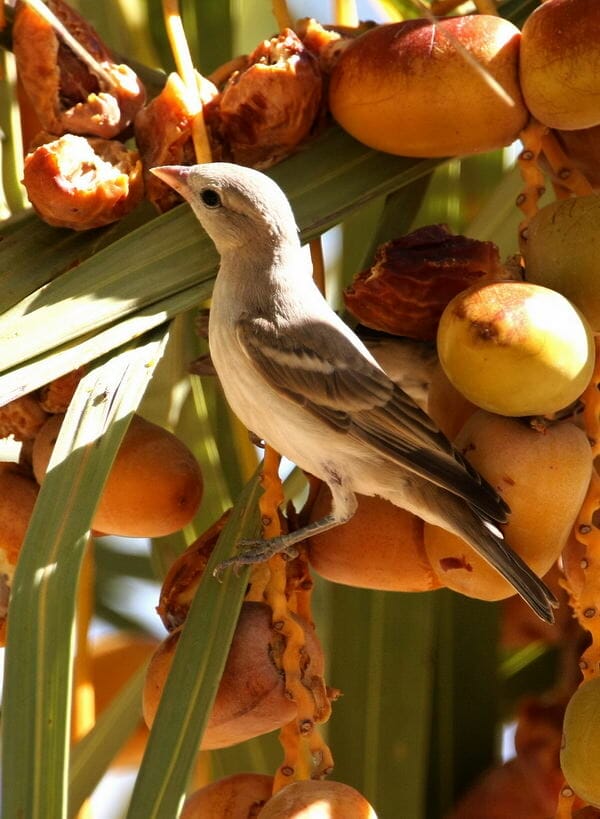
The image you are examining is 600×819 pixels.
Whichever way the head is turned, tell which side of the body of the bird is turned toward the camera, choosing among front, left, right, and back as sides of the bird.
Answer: left
